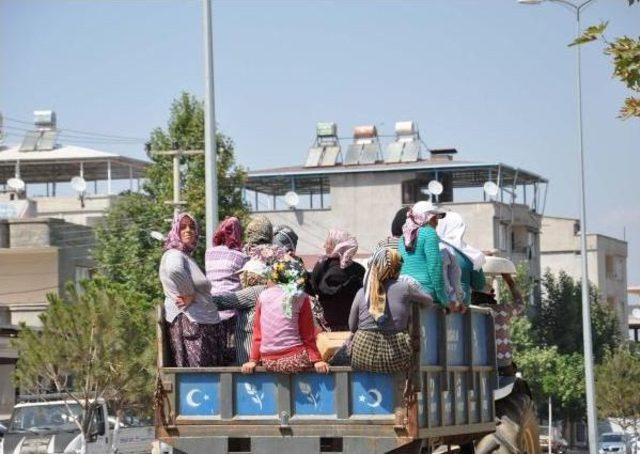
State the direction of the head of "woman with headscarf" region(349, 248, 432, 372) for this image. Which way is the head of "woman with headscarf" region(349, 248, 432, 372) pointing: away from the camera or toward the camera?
away from the camera

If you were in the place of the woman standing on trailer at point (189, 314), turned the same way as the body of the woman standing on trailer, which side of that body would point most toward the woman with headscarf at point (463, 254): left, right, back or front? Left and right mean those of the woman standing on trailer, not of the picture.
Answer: left

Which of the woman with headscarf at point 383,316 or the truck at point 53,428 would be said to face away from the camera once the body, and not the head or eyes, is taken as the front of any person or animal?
the woman with headscarf

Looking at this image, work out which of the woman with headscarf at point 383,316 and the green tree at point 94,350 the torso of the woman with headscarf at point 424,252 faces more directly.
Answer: the green tree

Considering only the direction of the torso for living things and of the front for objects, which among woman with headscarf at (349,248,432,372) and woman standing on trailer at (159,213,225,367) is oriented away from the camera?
the woman with headscarf

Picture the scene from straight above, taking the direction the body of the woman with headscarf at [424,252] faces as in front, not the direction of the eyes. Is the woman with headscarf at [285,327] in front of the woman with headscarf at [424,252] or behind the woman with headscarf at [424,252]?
behind

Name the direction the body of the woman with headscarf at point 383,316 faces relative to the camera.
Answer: away from the camera

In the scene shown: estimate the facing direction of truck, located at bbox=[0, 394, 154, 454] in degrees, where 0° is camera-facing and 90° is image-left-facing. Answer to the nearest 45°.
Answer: approximately 45°
